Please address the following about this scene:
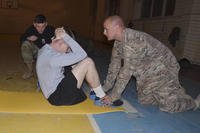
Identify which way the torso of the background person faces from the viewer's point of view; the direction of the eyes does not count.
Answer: toward the camera
